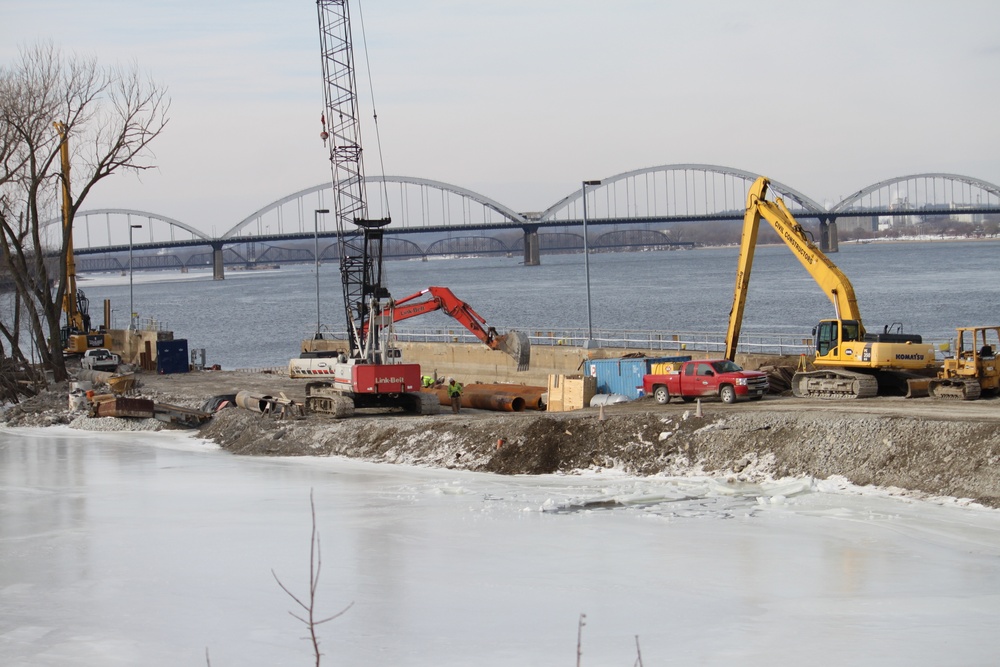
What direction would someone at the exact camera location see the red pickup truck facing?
facing the viewer and to the right of the viewer

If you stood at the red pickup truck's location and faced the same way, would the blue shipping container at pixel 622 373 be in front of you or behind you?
behind

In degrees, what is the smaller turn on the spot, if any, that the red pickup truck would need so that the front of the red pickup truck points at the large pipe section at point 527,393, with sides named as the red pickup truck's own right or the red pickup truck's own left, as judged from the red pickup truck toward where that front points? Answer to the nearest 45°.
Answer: approximately 180°

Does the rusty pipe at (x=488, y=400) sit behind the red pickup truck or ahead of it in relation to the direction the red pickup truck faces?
behind

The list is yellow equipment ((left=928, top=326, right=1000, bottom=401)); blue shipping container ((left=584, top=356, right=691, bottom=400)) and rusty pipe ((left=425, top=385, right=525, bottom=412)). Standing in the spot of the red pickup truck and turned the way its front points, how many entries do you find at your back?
2

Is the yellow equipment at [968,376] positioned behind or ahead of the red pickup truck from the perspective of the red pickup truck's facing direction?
ahead

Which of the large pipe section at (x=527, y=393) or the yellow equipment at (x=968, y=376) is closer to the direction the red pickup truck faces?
the yellow equipment

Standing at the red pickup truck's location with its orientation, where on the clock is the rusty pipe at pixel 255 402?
The rusty pipe is roughly at 5 o'clock from the red pickup truck.
